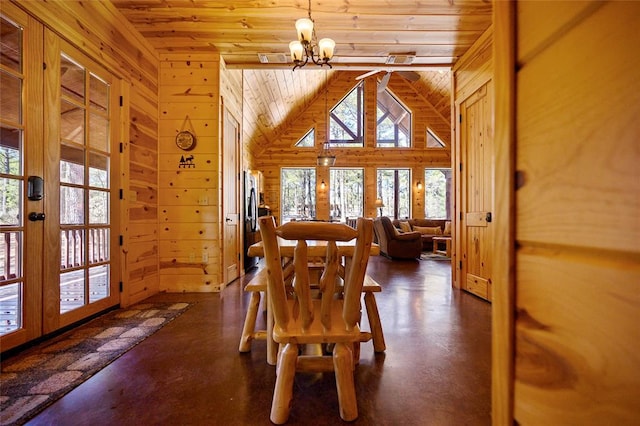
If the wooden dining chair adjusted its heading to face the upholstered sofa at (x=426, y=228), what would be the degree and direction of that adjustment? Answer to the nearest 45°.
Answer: approximately 45° to its right

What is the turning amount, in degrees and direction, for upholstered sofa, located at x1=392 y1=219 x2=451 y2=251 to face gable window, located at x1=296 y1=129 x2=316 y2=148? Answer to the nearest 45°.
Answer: approximately 90° to its right

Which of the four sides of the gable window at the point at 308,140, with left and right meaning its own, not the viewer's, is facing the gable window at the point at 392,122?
left

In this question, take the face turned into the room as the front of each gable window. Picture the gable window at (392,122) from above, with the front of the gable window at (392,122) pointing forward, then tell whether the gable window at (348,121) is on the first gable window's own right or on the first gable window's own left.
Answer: on the first gable window's own right

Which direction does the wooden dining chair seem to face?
away from the camera

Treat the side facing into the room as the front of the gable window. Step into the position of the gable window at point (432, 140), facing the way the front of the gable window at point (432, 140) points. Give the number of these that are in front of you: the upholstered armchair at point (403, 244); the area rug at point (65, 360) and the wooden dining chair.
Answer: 3

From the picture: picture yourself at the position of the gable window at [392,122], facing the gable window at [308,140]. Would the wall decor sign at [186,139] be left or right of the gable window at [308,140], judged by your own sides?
left

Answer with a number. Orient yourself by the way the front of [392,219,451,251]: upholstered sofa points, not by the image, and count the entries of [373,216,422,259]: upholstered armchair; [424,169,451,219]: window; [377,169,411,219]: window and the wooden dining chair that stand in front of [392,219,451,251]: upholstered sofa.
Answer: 2

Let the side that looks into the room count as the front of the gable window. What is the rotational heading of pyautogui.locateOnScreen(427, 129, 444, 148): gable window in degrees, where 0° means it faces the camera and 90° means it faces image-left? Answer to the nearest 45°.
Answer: approximately 0°
